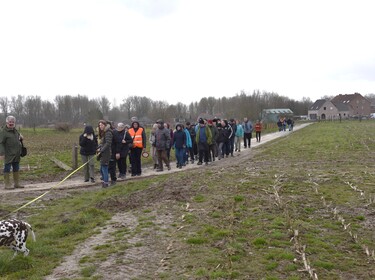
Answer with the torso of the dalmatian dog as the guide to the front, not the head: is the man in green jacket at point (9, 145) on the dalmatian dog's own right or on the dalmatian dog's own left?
on the dalmatian dog's own right

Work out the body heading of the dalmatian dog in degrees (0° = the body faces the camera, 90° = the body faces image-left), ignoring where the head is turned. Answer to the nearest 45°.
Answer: approximately 90°

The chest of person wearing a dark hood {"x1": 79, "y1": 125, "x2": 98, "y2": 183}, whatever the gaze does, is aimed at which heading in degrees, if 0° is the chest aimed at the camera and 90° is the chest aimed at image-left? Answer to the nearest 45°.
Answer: approximately 0°

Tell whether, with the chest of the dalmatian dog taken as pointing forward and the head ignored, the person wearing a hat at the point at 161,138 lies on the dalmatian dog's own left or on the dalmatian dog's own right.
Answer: on the dalmatian dog's own right

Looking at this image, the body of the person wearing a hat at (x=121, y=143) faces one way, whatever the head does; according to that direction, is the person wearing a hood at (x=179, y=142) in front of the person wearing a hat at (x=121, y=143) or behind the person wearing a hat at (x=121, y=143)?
behind

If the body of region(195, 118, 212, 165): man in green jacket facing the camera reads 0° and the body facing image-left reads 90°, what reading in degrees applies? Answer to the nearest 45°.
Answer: approximately 0°

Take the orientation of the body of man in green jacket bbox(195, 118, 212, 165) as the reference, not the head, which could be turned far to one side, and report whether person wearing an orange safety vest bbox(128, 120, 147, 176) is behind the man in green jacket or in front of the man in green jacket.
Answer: in front

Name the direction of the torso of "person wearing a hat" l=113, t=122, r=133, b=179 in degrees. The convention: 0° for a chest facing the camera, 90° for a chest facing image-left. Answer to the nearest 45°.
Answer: approximately 45°

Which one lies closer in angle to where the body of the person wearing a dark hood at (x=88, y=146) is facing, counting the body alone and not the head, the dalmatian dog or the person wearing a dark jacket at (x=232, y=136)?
the dalmatian dog

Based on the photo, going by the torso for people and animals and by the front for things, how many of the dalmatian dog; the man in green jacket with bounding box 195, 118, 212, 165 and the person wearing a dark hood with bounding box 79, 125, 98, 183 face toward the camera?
2

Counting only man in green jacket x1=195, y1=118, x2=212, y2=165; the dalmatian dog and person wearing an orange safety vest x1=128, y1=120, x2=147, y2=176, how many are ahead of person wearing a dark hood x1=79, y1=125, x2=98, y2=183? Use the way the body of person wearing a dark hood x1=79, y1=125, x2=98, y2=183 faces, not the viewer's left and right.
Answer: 1

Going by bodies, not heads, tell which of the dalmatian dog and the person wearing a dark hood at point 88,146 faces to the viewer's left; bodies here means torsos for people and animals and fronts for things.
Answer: the dalmatian dog

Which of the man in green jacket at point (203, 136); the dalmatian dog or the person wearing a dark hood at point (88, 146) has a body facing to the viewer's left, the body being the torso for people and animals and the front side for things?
the dalmatian dog
